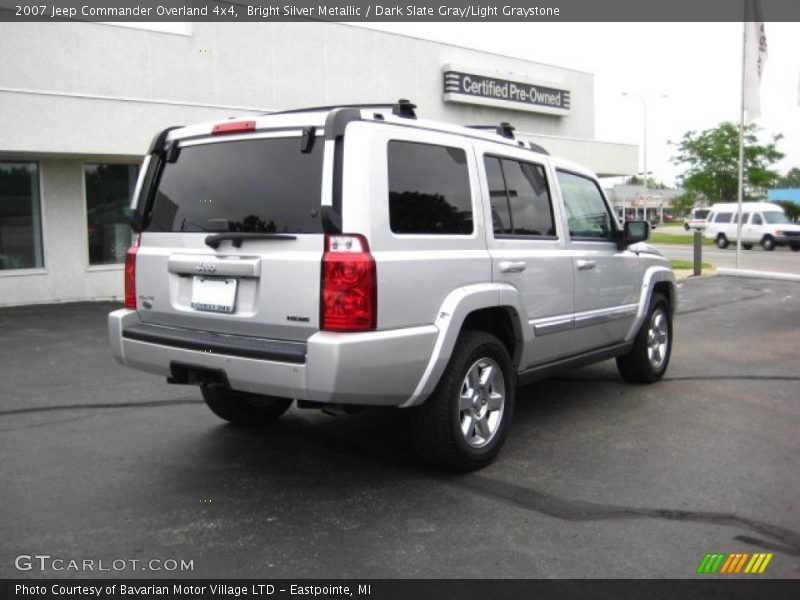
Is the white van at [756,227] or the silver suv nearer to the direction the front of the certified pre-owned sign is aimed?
the silver suv

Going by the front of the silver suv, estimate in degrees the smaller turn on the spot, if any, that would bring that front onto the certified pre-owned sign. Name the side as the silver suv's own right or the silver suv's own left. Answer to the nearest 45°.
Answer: approximately 45° to the silver suv's own left

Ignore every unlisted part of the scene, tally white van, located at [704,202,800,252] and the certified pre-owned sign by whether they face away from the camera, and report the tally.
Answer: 0

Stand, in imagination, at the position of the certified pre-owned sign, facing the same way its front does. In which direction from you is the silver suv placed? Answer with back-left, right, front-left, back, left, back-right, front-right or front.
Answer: front-right

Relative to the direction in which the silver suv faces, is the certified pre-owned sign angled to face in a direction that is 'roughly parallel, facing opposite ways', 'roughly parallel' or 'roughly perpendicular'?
roughly perpendicular

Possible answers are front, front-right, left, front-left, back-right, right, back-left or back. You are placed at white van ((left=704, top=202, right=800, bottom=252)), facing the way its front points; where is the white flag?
front-right

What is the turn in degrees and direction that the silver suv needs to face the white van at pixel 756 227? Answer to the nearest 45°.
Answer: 0° — it already faces it

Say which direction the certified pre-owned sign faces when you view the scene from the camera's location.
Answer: facing the viewer and to the right of the viewer

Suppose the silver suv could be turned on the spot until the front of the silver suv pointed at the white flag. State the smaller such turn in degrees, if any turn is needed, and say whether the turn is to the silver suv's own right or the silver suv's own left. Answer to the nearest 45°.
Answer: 0° — it already faces it

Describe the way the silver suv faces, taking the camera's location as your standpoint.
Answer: facing away from the viewer and to the right of the viewer

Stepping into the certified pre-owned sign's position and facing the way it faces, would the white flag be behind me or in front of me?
in front

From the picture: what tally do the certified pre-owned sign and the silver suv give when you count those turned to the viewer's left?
0
